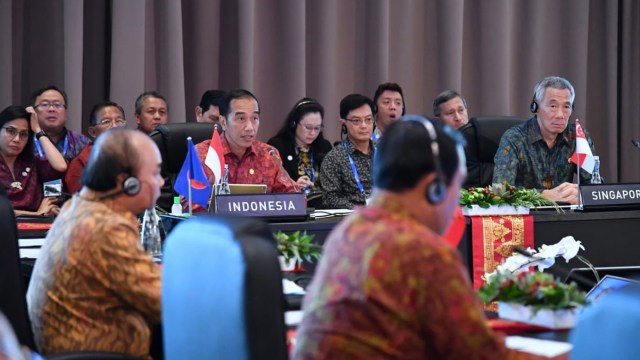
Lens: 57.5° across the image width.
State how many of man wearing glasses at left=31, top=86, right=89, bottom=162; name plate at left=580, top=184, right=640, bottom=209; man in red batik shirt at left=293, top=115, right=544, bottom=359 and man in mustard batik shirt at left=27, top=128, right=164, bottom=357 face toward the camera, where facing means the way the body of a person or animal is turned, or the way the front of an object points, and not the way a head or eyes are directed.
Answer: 2

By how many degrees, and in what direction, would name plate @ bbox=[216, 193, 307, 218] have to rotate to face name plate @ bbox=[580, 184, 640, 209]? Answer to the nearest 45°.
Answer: approximately 90° to its left

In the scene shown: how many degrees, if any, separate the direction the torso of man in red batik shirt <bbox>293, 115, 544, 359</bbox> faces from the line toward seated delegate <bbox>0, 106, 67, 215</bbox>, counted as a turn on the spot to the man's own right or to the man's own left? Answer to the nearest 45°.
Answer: approximately 90° to the man's own left

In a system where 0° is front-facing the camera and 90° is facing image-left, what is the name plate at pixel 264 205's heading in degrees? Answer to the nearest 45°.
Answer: approximately 0°

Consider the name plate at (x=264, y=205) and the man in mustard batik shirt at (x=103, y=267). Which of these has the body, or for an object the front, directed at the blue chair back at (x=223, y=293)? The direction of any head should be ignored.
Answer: the name plate

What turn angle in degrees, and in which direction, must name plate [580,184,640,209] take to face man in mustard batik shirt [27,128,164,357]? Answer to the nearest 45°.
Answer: approximately 45° to its right

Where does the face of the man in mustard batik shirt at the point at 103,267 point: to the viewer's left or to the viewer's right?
to the viewer's right

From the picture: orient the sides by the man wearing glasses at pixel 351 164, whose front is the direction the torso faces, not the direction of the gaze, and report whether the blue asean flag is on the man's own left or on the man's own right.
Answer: on the man's own right

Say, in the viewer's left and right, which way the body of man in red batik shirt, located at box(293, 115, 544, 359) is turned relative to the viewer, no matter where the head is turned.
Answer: facing away from the viewer and to the right of the viewer

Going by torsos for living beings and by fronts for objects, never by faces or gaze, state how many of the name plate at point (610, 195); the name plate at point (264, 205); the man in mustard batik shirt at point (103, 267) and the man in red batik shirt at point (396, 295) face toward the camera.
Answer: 2

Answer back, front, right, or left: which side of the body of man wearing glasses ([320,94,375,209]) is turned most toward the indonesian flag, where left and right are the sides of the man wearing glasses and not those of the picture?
right

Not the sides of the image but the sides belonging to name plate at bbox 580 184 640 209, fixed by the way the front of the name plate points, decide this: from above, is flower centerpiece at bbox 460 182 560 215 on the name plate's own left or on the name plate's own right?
on the name plate's own right

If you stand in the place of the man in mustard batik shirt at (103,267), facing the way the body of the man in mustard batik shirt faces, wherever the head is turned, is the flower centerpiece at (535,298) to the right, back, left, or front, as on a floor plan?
right

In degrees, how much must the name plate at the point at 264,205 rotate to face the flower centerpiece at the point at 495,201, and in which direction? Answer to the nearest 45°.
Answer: approximately 90° to its left
